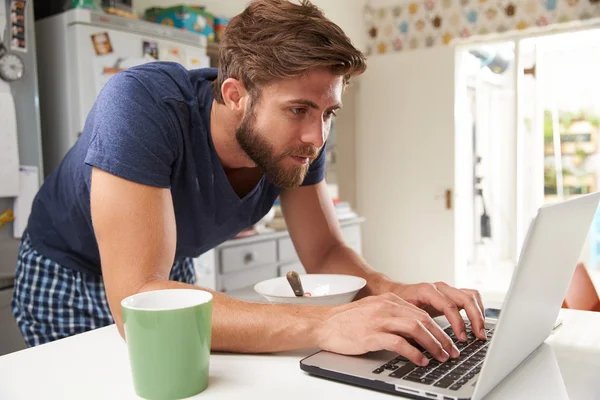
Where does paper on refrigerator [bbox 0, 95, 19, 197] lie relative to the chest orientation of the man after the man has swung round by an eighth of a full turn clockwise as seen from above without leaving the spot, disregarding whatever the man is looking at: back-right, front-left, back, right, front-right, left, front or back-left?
back-right

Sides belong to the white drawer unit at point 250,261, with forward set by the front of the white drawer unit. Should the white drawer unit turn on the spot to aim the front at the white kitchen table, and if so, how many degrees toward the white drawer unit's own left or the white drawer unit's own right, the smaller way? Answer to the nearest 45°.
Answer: approximately 45° to the white drawer unit's own right

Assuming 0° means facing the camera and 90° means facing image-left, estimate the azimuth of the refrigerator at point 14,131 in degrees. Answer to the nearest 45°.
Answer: approximately 315°

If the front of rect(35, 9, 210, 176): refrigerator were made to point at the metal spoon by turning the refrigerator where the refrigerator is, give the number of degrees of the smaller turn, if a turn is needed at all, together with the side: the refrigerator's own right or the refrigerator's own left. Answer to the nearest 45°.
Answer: approximately 45° to the refrigerator's own right

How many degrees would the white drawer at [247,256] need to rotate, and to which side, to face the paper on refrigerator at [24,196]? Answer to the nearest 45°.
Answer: approximately 90° to its right

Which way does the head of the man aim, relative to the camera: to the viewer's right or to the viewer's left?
to the viewer's right

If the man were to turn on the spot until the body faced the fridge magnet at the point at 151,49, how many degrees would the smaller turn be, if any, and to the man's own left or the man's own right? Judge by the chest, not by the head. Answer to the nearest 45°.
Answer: approximately 135° to the man's own left
